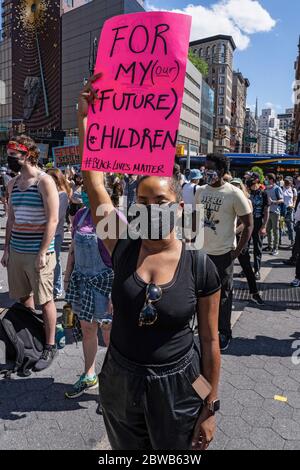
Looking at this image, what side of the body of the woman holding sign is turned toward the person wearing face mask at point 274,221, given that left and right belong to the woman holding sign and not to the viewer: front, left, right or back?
back

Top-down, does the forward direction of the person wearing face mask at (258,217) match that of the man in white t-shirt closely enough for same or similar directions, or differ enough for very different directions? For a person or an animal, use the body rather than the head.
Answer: same or similar directions

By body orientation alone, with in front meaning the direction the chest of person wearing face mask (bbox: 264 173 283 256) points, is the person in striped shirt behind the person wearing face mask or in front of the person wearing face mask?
in front

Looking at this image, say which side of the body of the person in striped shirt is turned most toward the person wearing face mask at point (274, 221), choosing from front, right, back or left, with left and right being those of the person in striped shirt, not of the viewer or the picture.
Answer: back

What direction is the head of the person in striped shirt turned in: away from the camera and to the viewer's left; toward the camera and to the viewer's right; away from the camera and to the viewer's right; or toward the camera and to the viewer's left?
toward the camera and to the viewer's left

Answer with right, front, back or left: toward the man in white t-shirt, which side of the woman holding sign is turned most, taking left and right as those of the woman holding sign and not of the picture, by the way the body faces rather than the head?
back

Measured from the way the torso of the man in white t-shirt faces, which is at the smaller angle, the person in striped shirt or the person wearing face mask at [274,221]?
the person in striped shirt

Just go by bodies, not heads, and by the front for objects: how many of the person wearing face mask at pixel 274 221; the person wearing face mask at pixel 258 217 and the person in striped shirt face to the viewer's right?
0

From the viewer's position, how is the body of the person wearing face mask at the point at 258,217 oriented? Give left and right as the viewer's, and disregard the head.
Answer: facing the viewer and to the left of the viewer

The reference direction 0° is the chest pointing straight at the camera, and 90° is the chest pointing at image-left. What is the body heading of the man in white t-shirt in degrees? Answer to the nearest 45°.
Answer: approximately 45°

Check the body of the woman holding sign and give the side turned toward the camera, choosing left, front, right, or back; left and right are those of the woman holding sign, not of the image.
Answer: front
